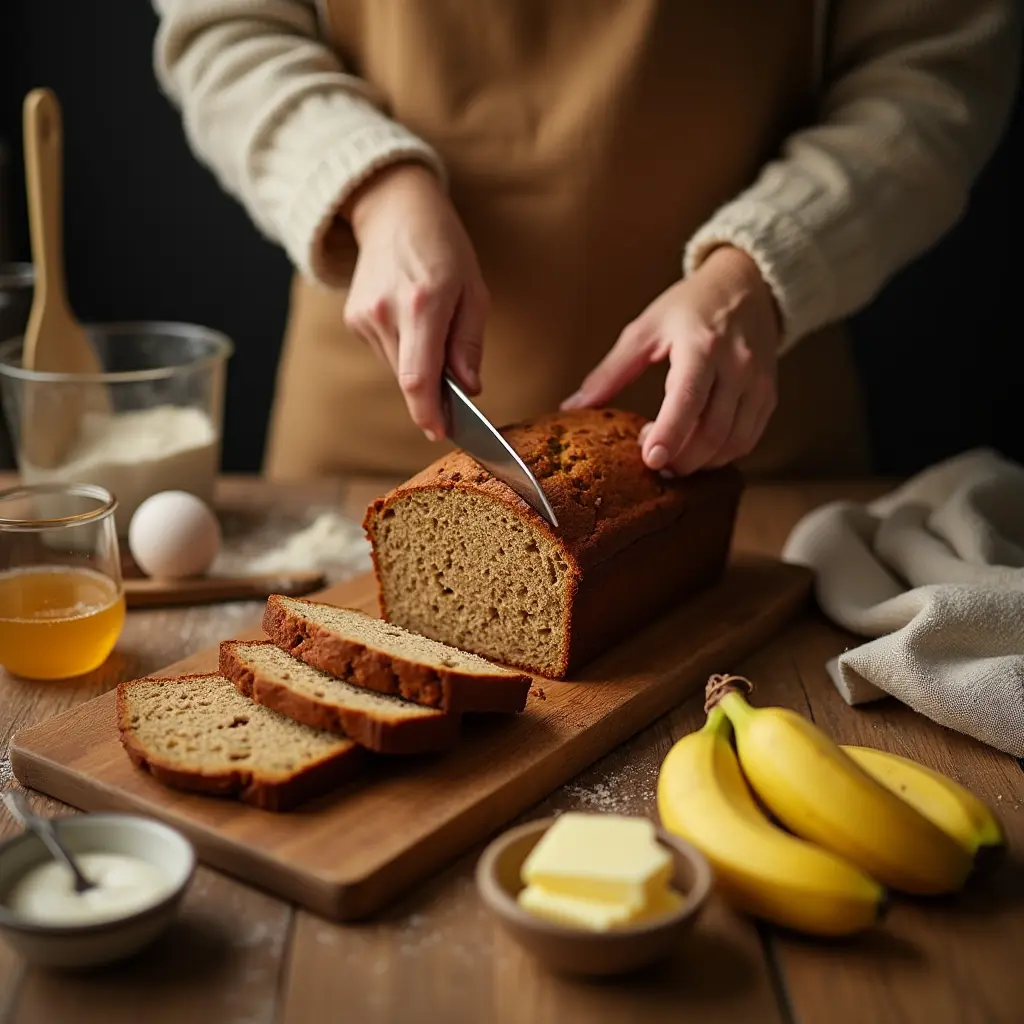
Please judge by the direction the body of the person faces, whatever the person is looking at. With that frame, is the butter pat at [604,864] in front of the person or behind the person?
in front

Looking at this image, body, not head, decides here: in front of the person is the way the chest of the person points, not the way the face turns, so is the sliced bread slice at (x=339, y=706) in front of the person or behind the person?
in front

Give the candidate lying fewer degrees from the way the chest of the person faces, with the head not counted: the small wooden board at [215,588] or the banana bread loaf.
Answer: the banana bread loaf

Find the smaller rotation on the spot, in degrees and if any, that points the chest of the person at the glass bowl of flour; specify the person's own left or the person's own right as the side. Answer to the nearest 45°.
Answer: approximately 90° to the person's own right

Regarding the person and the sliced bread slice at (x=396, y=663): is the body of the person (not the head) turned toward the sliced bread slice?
yes

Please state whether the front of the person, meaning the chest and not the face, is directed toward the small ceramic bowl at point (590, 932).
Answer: yes

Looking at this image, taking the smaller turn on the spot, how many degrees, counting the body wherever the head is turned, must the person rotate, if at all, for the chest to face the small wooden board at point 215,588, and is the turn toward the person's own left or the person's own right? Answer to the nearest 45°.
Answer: approximately 45° to the person's own right

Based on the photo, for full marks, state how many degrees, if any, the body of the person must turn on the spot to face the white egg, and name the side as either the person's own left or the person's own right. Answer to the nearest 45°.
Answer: approximately 45° to the person's own right

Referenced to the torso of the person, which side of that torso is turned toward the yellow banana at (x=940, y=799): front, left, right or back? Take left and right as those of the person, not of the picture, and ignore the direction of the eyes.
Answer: front

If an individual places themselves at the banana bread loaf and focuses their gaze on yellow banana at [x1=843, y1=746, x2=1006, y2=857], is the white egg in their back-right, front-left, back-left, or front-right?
back-right

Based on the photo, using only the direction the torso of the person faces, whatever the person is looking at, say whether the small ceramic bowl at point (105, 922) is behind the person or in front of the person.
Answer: in front

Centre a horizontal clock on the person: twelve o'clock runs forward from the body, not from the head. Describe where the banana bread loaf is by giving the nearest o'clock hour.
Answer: The banana bread loaf is roughly at 12 o'clock from the person.

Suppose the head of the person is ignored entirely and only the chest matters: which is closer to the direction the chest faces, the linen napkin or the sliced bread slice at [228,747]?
the sliced bread slice

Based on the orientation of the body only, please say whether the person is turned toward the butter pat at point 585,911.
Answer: yes
